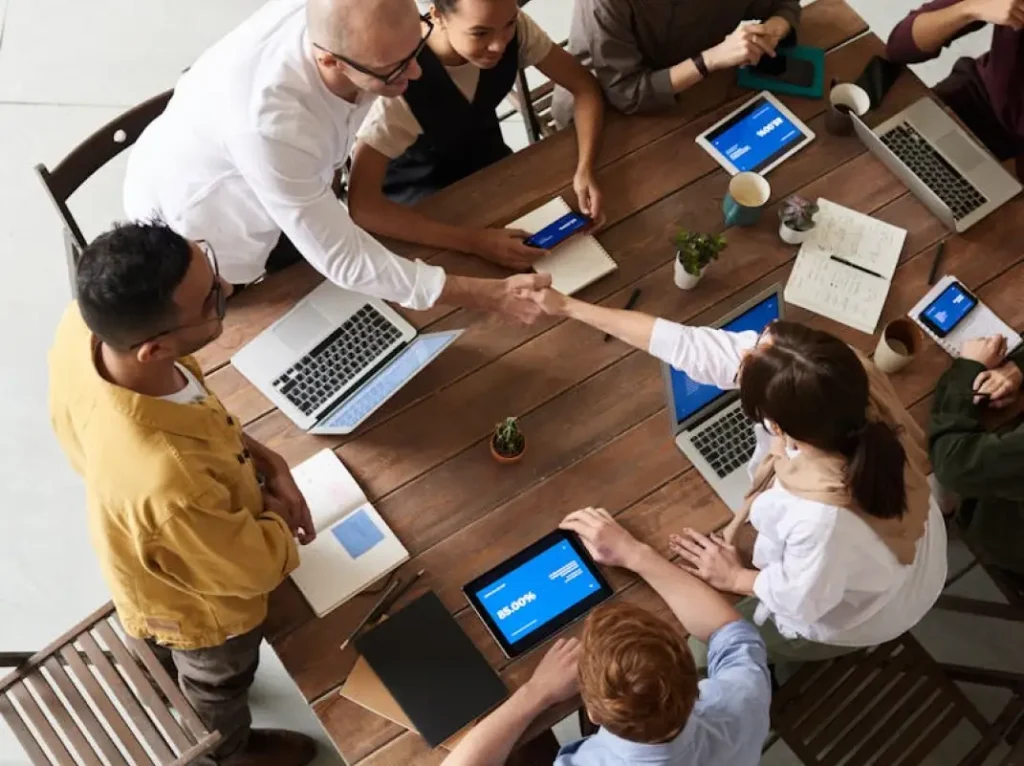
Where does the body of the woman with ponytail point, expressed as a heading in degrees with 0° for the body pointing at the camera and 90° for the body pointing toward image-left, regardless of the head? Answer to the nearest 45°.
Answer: approximately 135°

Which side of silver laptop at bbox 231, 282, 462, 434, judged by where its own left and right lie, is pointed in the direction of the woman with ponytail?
back

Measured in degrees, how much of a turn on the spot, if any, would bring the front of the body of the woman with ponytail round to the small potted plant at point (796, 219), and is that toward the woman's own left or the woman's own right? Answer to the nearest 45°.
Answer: approximately 45° to the woman's own right

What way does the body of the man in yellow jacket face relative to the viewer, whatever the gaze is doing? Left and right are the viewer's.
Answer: facing to the right of the viewer

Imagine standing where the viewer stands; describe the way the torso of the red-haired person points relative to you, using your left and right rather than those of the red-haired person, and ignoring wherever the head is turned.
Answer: facing away from the viewer and to the left of the viewer

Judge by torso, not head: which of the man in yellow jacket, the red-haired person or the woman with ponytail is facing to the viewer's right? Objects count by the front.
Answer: the man in yellow jacket

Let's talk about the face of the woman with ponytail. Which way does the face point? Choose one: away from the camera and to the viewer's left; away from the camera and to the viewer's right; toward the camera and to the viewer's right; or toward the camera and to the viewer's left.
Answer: away from the camera and to the viewer's left
